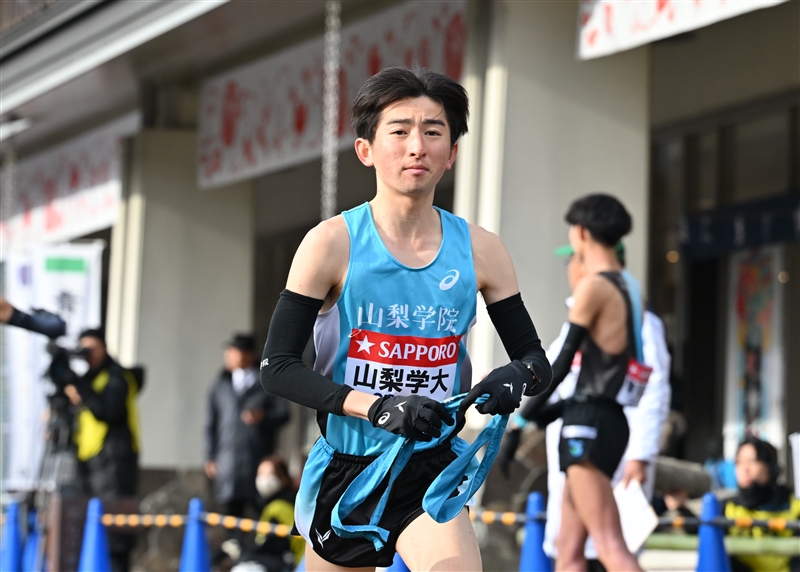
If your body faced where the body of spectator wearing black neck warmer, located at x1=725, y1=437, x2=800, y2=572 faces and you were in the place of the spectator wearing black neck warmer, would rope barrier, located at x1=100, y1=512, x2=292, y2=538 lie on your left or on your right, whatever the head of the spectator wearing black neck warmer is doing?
on your right

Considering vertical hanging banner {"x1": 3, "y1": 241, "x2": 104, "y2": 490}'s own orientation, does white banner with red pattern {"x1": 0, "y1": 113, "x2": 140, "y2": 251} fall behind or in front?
behind

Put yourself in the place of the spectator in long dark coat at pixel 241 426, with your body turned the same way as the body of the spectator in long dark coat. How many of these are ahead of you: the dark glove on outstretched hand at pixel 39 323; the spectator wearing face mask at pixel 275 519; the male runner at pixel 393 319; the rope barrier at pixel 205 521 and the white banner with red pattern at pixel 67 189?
4

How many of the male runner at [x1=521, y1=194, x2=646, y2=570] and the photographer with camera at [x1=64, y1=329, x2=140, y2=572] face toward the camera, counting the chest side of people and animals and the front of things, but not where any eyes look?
0

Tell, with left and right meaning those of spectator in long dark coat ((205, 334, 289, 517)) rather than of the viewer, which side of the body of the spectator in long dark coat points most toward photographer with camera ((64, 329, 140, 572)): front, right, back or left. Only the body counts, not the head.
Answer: right

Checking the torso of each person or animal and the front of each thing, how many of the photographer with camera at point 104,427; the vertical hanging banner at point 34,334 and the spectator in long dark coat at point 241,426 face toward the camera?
2

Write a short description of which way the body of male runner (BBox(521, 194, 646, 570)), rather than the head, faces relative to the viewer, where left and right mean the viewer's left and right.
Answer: facing away from the viewer and to the left of the viewer
